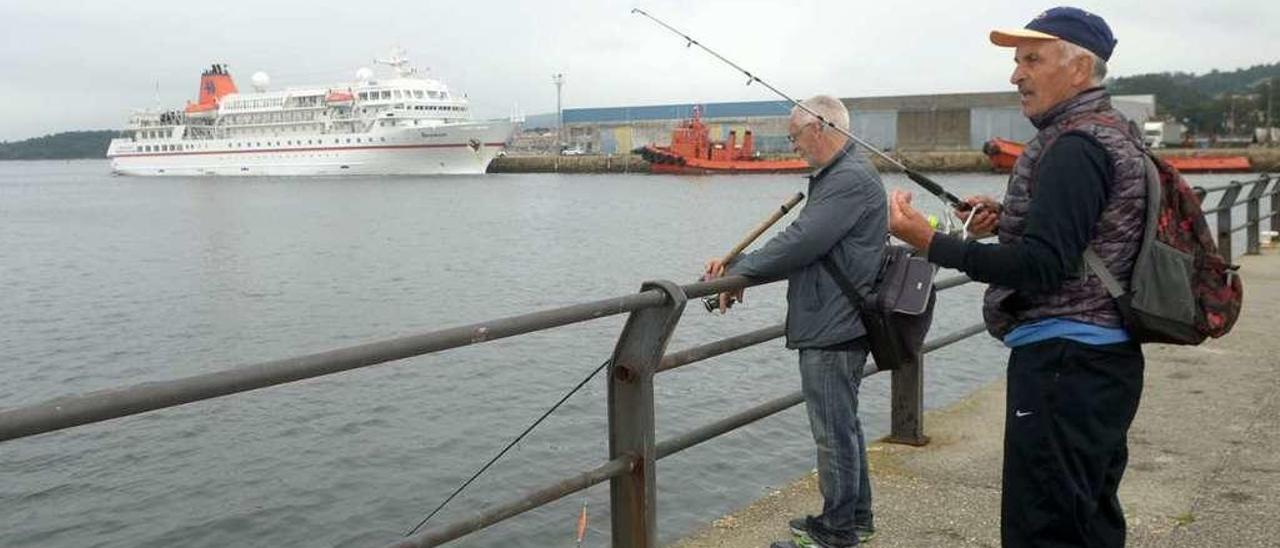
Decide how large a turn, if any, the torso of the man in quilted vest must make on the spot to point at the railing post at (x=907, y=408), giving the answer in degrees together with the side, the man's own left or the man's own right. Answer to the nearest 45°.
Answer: approximately 90° to the man's own right

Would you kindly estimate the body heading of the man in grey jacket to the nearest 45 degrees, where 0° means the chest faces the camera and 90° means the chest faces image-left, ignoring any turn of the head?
approximately 90°

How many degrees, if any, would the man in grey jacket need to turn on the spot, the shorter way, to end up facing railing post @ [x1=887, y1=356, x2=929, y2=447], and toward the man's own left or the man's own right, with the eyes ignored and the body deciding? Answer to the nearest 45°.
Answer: approximately 90° to the man's own right

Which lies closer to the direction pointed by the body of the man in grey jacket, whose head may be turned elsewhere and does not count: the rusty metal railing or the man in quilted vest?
the rusty metal railing

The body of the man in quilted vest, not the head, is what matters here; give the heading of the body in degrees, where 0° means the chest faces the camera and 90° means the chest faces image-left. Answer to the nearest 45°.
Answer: approximately 90°
